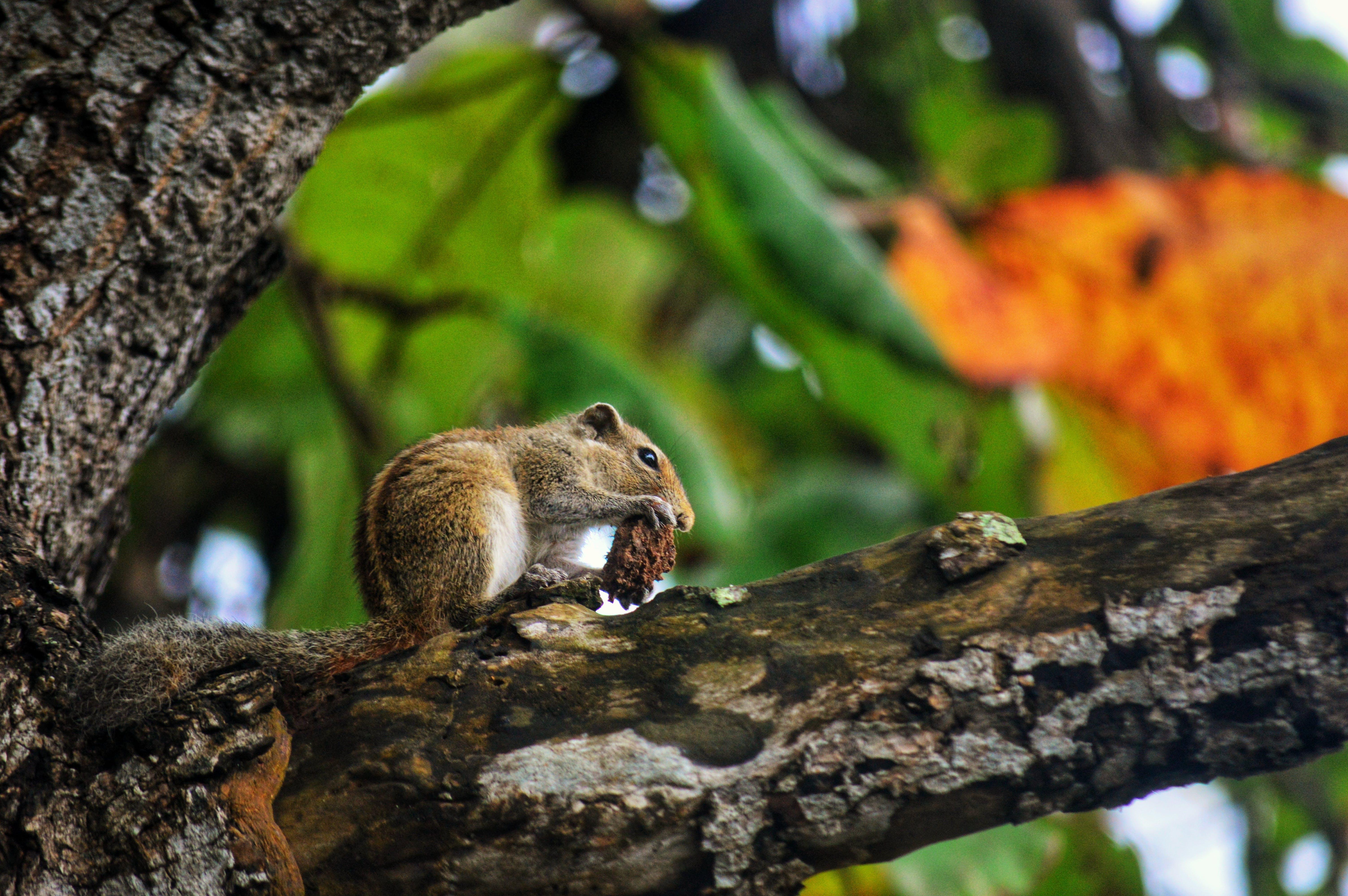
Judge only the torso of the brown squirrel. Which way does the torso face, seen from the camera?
to the viewer's right

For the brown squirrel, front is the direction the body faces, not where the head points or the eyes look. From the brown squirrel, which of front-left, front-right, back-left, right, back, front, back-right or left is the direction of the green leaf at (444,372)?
left

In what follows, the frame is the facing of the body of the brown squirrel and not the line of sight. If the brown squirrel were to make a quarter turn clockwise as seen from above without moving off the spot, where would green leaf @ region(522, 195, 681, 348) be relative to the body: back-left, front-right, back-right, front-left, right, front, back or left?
back
